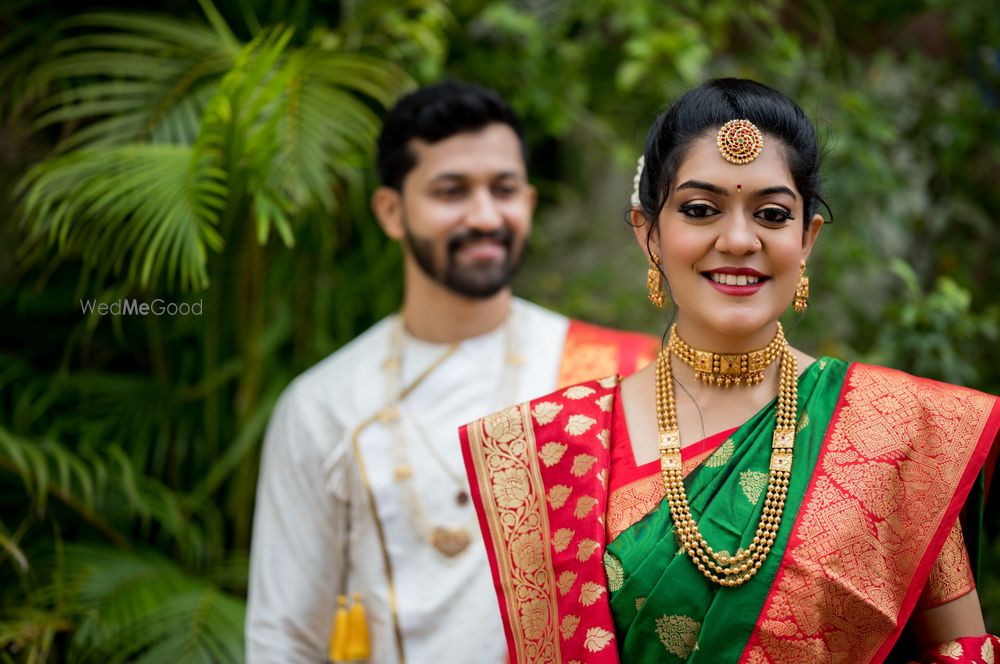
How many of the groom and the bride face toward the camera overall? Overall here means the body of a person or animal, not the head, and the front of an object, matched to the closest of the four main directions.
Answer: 2

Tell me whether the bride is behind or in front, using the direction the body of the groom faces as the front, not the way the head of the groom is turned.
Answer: in front

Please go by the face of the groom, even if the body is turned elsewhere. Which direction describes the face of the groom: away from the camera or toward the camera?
toward the camera

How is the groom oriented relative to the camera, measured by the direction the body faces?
toward the camera

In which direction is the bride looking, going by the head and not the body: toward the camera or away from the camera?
toward the camera

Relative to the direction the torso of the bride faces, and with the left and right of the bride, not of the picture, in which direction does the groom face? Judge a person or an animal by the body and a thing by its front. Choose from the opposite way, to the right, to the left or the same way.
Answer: the same way

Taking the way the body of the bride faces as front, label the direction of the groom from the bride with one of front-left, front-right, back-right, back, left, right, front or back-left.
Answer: back-right
